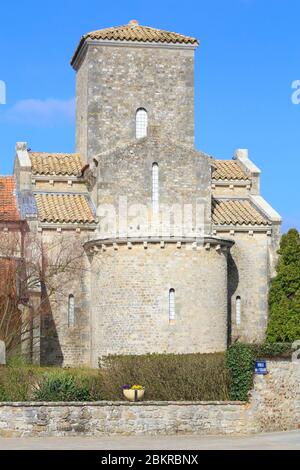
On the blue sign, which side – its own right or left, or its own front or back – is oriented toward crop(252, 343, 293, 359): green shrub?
back

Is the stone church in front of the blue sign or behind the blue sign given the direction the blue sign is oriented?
behind

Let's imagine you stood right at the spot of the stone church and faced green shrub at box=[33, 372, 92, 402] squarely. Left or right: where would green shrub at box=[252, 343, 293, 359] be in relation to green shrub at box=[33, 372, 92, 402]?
left

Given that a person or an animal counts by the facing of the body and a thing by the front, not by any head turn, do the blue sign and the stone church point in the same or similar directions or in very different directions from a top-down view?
very different directions

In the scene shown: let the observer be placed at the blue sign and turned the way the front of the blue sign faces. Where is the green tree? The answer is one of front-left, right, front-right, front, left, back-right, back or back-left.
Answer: back

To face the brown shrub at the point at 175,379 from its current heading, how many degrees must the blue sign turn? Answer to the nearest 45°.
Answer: approximately 90° to its right

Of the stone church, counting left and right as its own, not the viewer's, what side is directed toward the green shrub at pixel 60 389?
back

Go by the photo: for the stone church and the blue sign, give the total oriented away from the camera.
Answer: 1

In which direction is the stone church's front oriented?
away from the camera
